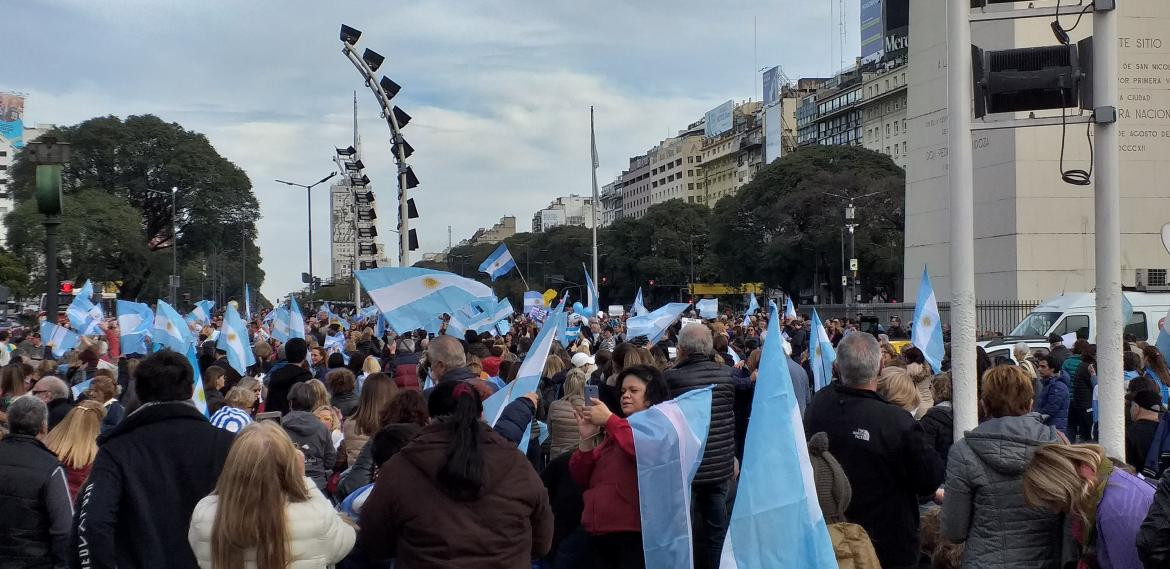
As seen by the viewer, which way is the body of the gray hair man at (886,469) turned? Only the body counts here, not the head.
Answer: away from the camera

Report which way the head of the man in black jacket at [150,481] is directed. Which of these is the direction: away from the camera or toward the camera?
away from the camera

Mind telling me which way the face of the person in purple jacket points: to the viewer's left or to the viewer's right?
to the viewer's left

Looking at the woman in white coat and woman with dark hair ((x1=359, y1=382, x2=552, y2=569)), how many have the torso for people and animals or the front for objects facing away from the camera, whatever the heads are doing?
2

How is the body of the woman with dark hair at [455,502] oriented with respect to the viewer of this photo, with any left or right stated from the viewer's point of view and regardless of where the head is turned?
facing away from the viewer

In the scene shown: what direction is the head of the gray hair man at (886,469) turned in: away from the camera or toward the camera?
away from the camera

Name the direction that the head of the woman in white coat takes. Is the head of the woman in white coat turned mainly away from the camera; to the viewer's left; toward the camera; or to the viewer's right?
away from the camera

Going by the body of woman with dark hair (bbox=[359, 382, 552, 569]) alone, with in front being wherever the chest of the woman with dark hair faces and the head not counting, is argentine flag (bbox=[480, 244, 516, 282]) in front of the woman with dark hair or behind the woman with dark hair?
in front

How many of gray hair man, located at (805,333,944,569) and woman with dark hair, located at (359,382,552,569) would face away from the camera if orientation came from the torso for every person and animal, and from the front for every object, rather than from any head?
2

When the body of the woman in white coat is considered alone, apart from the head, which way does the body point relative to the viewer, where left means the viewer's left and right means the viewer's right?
facing away from the viewer

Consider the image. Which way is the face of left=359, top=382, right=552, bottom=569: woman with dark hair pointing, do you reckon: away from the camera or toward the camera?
away from the camera

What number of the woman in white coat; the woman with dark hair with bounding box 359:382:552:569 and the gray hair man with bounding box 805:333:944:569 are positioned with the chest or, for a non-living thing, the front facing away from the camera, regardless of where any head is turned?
3
